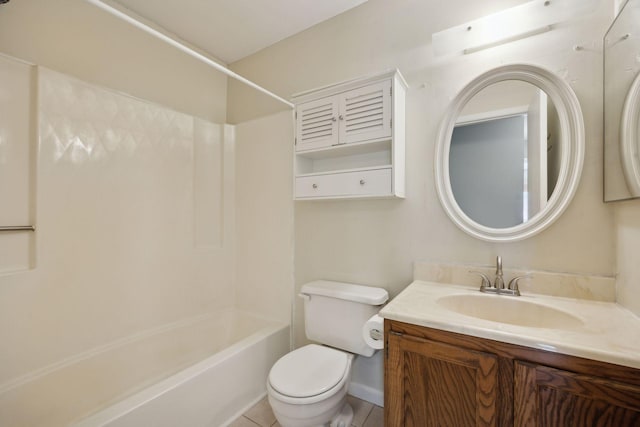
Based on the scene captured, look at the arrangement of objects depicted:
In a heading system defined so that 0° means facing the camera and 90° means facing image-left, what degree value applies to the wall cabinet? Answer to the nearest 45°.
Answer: approximately 45°

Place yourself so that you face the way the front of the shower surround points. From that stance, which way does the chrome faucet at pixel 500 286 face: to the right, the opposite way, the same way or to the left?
to the right

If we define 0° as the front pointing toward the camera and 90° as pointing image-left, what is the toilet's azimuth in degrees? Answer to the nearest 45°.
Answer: approximately 45°

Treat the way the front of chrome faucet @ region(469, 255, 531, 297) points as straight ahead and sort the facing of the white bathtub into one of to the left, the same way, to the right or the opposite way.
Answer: to the left

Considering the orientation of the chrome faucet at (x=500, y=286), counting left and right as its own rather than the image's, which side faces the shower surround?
right

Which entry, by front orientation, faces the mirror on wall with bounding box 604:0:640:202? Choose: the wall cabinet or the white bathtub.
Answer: the white bathtub

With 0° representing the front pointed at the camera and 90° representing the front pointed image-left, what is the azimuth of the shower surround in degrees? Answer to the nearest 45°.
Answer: approximately 315°

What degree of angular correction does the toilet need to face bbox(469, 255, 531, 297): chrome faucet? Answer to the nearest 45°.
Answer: approximately 135° to its left

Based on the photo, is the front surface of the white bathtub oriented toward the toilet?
yes
